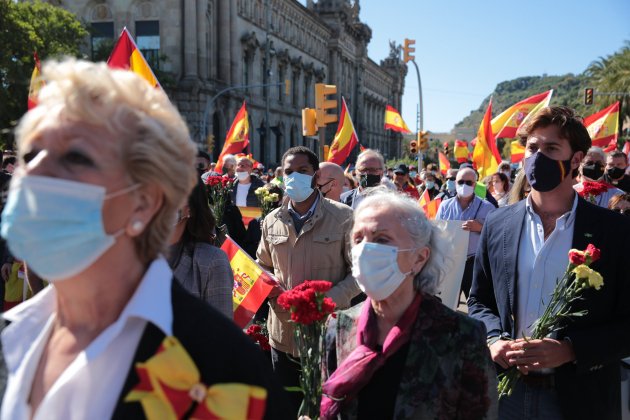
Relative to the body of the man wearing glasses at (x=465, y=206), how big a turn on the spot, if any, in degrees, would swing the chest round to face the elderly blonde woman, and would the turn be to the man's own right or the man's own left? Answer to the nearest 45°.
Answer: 0° — they already face them

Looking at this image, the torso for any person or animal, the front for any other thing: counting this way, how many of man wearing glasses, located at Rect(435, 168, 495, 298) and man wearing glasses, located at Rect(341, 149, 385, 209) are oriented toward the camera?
2

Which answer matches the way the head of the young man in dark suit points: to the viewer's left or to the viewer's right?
to the viewer's left

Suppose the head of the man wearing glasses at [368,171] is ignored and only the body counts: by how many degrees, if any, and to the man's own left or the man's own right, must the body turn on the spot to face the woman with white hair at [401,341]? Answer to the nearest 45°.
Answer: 0° — they already face them

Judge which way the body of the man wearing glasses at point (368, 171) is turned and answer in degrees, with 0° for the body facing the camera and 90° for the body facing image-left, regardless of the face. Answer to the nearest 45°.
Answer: approximately 0°
